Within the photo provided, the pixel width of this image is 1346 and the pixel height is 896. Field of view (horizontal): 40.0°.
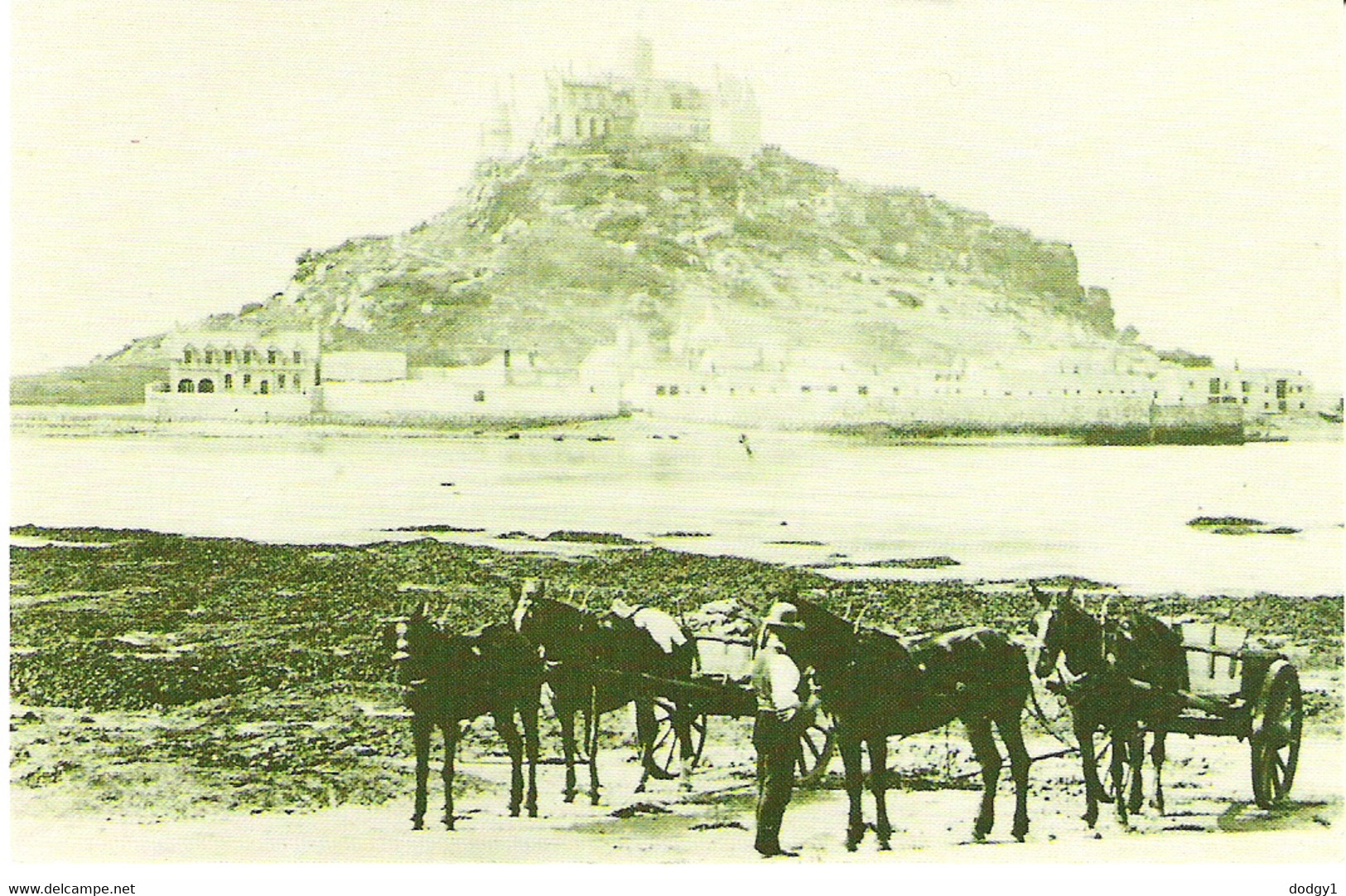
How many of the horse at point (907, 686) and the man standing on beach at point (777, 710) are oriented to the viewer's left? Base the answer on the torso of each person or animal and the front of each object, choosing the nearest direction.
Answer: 1

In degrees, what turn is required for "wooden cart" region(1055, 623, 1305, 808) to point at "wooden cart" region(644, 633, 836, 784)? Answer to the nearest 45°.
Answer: approximately 45° to its right

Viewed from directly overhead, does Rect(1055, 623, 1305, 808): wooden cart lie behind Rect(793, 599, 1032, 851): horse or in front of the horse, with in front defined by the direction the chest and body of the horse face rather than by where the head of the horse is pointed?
behind

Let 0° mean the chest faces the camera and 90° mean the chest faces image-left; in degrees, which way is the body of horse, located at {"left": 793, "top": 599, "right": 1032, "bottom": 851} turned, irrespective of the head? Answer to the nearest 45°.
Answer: approximately 90°

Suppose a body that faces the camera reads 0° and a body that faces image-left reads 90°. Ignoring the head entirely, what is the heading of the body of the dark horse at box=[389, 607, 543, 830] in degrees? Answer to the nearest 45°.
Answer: approximately 45°

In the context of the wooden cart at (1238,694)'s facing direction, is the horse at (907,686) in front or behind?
in front

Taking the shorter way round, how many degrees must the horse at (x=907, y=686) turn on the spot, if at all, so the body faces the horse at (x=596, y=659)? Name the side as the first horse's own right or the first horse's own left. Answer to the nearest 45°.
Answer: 0° — it already faces it
